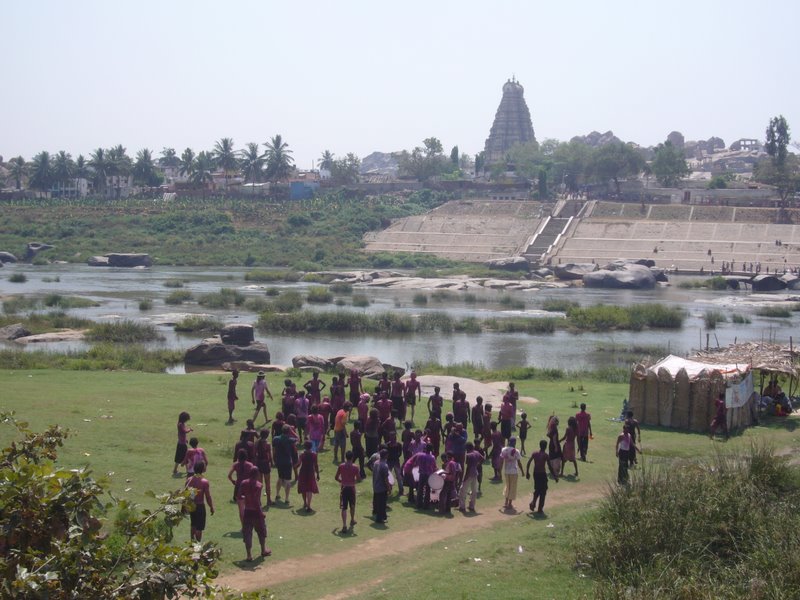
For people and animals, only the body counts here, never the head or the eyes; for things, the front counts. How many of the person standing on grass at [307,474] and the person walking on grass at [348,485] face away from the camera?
2

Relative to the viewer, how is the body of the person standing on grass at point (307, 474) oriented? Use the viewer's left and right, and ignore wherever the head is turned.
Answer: facing away from the viewer

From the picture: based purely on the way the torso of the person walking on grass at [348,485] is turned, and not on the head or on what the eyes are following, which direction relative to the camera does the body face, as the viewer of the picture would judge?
away from the camera

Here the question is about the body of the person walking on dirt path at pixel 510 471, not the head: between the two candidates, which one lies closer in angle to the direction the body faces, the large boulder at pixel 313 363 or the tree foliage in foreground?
the large boulder

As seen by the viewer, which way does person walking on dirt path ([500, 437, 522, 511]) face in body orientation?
away from the camera

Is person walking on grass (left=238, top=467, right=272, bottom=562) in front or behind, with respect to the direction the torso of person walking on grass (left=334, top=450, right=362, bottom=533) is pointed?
behind
